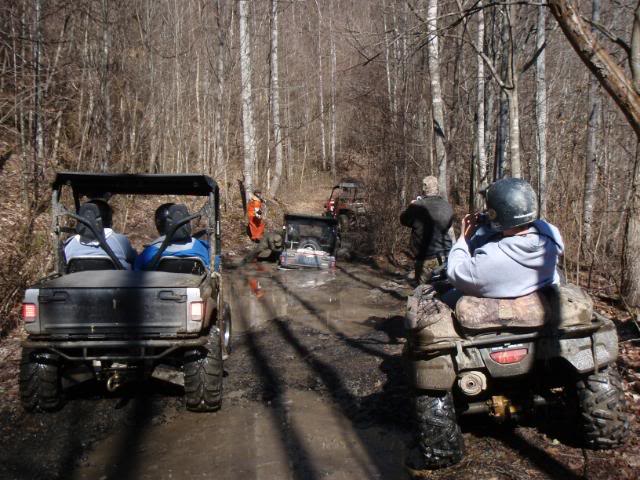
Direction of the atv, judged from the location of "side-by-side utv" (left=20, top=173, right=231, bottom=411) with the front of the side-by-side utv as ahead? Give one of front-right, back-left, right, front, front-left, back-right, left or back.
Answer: back-right

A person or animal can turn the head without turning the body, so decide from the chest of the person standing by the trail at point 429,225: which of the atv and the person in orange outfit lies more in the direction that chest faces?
the person in orange outfit

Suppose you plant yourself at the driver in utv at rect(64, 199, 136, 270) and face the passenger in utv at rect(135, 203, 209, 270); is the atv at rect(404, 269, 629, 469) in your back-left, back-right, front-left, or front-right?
front-right

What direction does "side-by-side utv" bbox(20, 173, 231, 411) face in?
away from the camera

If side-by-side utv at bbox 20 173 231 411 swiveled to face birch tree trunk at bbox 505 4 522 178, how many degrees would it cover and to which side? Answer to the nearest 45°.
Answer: approximately 90° to its right

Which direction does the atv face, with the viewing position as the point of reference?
facing away from the viewer

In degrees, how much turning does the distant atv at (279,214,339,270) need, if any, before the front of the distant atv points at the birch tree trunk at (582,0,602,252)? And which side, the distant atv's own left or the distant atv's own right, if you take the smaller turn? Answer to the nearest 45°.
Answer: approximately 90° to the distant atv's own right

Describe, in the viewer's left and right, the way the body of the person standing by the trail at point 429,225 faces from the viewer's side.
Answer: facing away from the viewer

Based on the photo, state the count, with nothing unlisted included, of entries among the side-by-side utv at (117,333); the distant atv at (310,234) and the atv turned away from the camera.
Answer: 3

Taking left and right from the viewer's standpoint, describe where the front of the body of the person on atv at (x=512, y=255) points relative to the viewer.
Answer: facing away from the viewer and to the left of the viewer

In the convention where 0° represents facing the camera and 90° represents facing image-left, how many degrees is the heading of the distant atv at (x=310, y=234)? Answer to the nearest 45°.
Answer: approximately 180°

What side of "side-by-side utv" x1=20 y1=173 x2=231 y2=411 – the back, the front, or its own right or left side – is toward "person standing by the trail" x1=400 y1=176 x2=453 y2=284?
right
